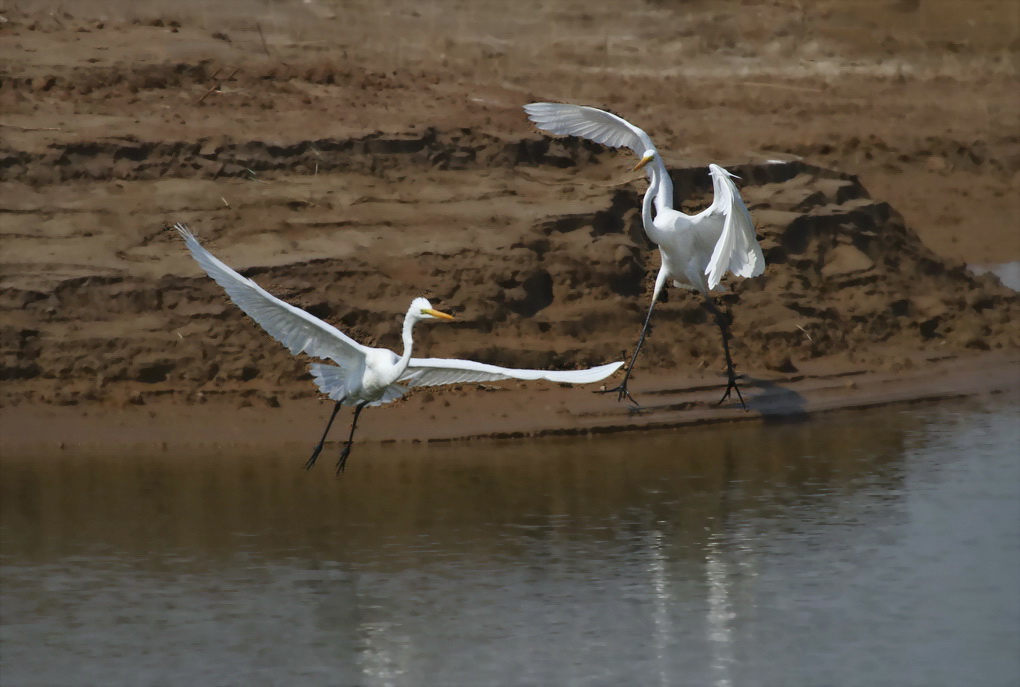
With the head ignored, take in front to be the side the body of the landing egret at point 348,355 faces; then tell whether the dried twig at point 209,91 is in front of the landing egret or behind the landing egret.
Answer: behind

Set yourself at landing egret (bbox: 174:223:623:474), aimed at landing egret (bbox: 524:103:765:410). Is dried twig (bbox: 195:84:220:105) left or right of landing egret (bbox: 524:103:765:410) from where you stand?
left

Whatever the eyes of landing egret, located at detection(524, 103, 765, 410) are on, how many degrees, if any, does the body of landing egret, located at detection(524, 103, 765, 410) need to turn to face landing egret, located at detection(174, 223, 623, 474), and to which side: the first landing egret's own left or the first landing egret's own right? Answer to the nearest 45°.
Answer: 0° — it already faces it

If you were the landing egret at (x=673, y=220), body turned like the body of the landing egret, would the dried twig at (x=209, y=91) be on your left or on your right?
on your right

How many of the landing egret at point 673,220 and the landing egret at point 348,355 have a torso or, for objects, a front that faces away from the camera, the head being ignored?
0

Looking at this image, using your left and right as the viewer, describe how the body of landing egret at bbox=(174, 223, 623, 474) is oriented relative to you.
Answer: facing the viewer and to the right of the viewer

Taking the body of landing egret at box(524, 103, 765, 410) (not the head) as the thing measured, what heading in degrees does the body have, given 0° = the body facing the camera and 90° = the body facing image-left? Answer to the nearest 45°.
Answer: approximately 45°

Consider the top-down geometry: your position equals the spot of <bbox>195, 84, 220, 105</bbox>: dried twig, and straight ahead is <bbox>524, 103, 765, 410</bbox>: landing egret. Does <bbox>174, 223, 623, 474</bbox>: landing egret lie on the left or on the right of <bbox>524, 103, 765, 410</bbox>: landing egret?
right
